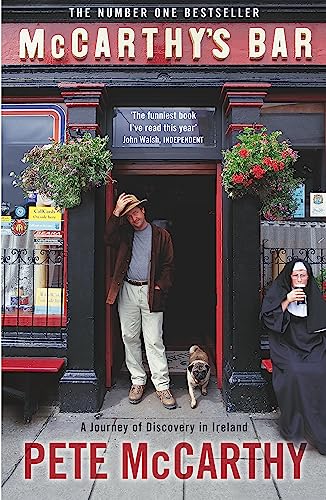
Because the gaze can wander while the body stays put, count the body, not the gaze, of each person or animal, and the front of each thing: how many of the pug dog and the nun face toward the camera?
2

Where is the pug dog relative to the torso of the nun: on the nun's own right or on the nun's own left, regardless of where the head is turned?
on the nun's own right

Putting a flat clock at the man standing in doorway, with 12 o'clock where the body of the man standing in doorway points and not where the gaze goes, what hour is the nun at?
The nun is roughly at 10 o'clock from the man standing in doorway.

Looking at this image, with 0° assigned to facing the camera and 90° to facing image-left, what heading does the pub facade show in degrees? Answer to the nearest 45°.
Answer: approximately 0°
